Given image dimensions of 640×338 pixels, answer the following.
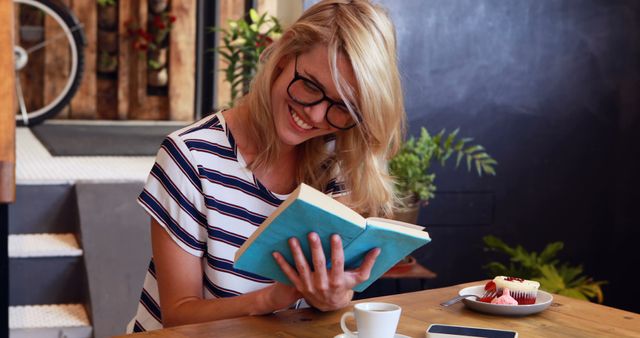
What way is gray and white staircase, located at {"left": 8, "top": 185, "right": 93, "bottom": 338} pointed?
toward the camera

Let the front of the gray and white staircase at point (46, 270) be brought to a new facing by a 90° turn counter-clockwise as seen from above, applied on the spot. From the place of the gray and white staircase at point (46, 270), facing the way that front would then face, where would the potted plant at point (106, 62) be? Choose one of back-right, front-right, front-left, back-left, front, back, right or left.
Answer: left

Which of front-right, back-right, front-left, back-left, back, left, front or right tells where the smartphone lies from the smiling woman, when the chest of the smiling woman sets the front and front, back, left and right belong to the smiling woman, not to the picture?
front

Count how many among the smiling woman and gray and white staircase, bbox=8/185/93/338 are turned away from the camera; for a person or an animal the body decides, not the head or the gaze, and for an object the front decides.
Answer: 0

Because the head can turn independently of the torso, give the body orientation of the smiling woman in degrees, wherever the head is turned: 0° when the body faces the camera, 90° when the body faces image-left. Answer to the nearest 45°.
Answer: approximately 315°

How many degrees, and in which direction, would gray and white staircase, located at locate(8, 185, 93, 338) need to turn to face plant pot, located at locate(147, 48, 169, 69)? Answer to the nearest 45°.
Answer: approximately 180°

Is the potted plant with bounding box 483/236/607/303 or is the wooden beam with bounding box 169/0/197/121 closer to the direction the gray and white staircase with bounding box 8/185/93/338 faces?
the potted plant

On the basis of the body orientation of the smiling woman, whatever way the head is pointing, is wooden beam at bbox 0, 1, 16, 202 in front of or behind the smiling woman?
behind

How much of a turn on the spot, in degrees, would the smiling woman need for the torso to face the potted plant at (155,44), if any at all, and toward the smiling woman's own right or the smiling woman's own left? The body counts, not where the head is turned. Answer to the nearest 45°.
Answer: approximately 135° to the smiling woman's own left

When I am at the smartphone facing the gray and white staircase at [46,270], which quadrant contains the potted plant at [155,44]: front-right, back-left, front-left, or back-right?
front-right

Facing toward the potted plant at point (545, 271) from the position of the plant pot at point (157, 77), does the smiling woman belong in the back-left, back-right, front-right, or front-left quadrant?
front-right

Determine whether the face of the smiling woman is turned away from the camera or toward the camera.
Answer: toward the camera
